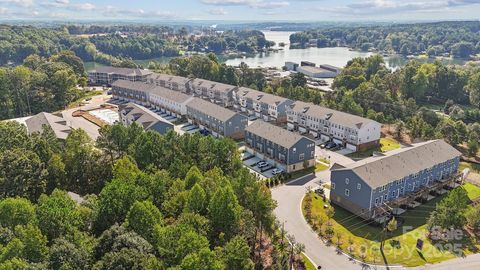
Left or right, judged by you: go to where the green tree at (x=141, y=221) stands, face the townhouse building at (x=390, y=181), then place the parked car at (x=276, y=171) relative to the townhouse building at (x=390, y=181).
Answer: left

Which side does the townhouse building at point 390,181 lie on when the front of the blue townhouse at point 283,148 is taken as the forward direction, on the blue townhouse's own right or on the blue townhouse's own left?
on the blue townhouse's own left

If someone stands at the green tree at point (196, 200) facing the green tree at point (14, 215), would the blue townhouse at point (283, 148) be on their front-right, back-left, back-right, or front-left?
back-right

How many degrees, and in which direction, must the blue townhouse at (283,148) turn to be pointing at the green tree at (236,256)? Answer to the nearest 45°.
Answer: approximately 45° to its left

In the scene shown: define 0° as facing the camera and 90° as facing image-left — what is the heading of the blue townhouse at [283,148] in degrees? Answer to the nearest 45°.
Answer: approximately 45°
